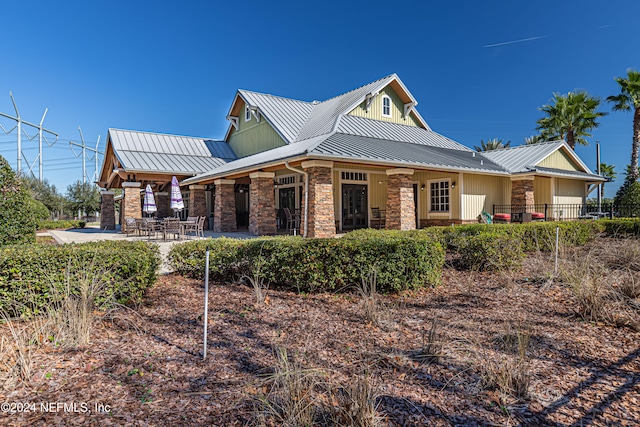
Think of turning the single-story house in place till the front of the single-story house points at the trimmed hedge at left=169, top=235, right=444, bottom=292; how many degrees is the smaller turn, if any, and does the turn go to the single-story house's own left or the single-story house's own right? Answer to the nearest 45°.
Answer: approximately 45° to the single-story house's own left

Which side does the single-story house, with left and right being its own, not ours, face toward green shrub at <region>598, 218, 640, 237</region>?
left

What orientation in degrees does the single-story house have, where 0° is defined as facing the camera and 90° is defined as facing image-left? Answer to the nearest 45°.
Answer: approximately 45°

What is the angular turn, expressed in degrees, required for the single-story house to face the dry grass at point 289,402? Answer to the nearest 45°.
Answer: approximately 45° to its left

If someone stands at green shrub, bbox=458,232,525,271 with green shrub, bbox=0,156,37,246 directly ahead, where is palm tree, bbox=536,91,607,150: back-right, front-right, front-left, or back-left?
back-right

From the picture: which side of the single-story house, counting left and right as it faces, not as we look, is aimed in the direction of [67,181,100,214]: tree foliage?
right

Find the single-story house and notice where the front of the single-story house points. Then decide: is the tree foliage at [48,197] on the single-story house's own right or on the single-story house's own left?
on the single-story house's own right

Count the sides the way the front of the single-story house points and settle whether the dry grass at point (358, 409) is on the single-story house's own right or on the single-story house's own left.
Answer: on the single-story house's own left

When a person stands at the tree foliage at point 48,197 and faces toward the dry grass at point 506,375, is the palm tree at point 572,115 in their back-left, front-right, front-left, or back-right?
front-left

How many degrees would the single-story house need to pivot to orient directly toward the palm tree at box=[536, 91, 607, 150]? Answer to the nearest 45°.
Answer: approximately 180°

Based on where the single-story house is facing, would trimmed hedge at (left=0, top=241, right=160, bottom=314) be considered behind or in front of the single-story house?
in front

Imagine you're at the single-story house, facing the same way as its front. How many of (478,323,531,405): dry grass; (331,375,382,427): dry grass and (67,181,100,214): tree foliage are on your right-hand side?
1
